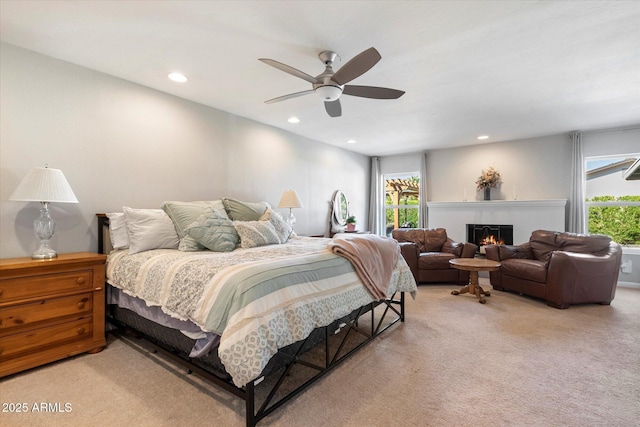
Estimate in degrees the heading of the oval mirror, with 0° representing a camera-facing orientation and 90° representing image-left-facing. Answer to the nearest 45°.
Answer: approximately 315°

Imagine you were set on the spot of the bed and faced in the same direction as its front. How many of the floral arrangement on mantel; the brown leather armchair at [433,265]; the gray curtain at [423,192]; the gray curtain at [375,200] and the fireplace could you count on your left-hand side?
5

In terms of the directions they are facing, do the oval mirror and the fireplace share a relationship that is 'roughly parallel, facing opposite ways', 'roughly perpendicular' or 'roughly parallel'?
roughly perpendicular

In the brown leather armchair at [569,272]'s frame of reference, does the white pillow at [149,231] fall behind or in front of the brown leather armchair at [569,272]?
in front

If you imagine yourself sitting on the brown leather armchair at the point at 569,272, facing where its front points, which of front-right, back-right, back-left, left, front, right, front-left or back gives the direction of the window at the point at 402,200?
right

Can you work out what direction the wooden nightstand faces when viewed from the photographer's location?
facing the viewer and to the right of the viewer

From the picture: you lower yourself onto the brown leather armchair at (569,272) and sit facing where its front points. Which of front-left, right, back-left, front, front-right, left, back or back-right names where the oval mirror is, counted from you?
front-right

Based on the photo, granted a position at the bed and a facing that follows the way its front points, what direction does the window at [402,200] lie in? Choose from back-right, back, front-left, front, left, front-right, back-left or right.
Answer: left

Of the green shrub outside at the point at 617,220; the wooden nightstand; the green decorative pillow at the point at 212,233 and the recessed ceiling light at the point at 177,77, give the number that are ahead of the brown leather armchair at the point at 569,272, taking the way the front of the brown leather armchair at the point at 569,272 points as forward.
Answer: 3

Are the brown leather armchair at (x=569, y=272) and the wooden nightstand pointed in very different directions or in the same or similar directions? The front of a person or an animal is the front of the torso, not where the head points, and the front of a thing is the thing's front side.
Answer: very different directions

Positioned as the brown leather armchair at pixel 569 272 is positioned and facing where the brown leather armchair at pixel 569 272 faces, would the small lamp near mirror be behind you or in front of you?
in front

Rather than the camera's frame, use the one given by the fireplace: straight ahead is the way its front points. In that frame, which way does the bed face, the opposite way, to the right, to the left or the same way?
to the left

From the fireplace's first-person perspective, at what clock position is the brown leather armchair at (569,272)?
The brown leather armchair is roughly at 11 o'clock from the fireplace.

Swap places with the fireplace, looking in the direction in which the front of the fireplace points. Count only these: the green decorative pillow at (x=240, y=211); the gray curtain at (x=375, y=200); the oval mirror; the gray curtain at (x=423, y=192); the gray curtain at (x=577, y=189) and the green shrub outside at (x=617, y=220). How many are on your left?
2

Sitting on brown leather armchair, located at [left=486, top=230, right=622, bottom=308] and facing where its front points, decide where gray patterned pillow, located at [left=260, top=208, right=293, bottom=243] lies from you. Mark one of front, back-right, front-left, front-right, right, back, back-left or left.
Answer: front

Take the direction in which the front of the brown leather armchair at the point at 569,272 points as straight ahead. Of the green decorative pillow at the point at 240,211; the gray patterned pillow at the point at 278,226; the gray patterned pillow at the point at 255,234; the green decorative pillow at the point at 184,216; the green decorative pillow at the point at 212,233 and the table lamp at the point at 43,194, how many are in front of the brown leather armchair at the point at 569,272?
6

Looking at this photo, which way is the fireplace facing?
toward the camera

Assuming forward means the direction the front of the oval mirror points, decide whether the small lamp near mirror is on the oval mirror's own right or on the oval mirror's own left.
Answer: on the oval mirror's own right

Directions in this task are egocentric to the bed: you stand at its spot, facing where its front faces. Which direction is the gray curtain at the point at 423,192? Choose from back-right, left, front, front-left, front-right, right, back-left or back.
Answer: left

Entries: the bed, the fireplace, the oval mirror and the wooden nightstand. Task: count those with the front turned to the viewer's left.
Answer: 0

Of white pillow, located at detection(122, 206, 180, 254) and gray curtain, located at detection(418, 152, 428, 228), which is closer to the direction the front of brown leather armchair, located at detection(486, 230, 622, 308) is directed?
the white pillow
